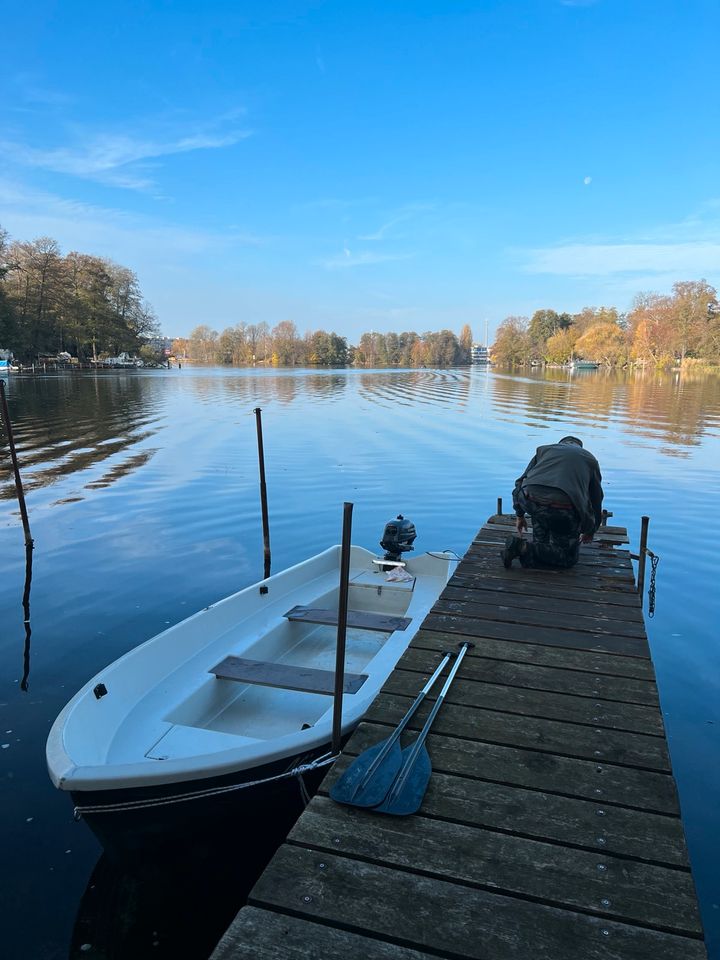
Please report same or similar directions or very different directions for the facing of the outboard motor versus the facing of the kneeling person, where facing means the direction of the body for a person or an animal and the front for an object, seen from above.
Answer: very different directions

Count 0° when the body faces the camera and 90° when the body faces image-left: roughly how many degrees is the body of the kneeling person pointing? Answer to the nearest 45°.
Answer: approximately 225°

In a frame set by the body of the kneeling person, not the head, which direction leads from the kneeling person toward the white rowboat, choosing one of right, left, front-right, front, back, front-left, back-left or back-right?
back

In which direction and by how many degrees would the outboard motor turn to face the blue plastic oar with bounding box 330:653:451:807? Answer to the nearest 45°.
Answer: approximately 45° to its left

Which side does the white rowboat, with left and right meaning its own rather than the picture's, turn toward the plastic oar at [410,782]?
left

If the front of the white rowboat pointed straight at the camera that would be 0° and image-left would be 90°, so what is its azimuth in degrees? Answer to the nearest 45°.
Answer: approximately 45°

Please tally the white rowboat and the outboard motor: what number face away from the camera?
0

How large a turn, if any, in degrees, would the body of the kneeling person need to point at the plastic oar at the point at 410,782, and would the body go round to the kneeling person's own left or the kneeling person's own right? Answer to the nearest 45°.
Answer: approximately 135° to the kneeling person's own right

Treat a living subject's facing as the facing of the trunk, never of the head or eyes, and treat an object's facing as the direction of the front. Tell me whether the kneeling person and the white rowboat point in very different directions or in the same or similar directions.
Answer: very different directions
